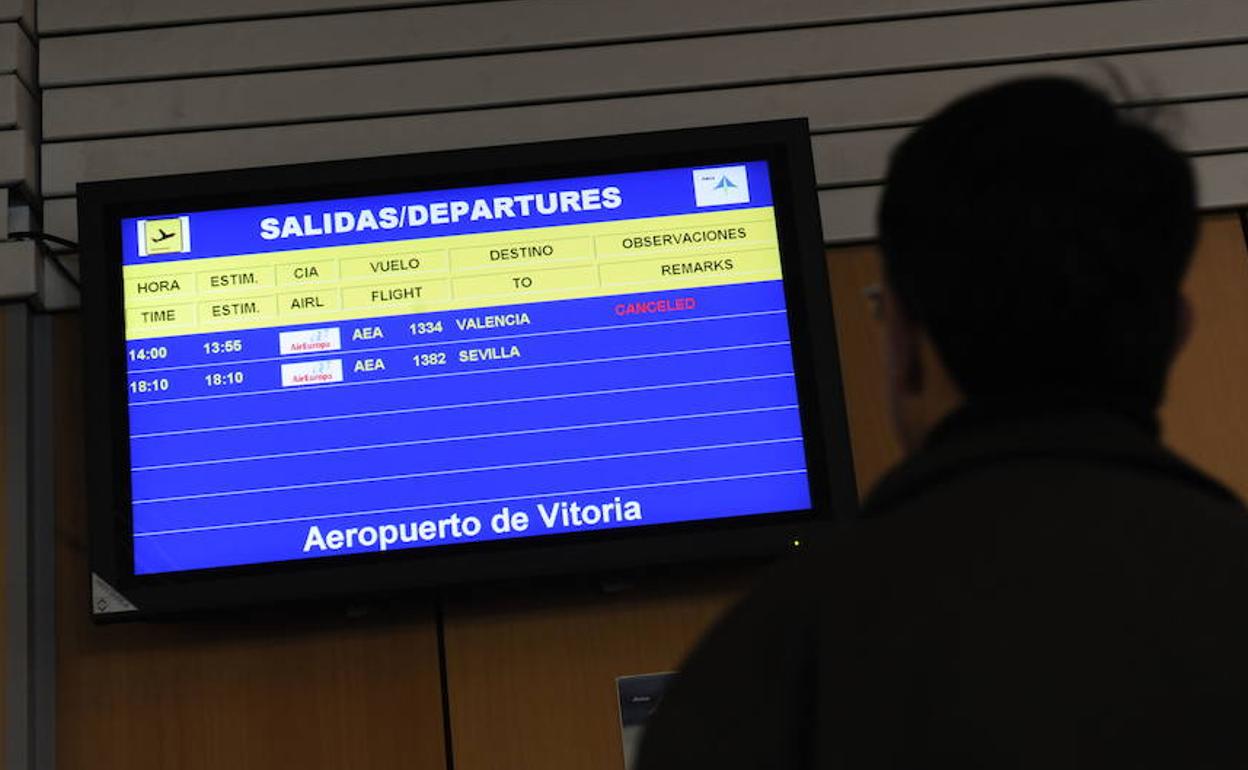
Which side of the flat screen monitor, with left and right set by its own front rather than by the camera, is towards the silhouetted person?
front

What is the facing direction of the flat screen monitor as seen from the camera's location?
facing the viewer

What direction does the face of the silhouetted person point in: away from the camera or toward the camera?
away from the camera
